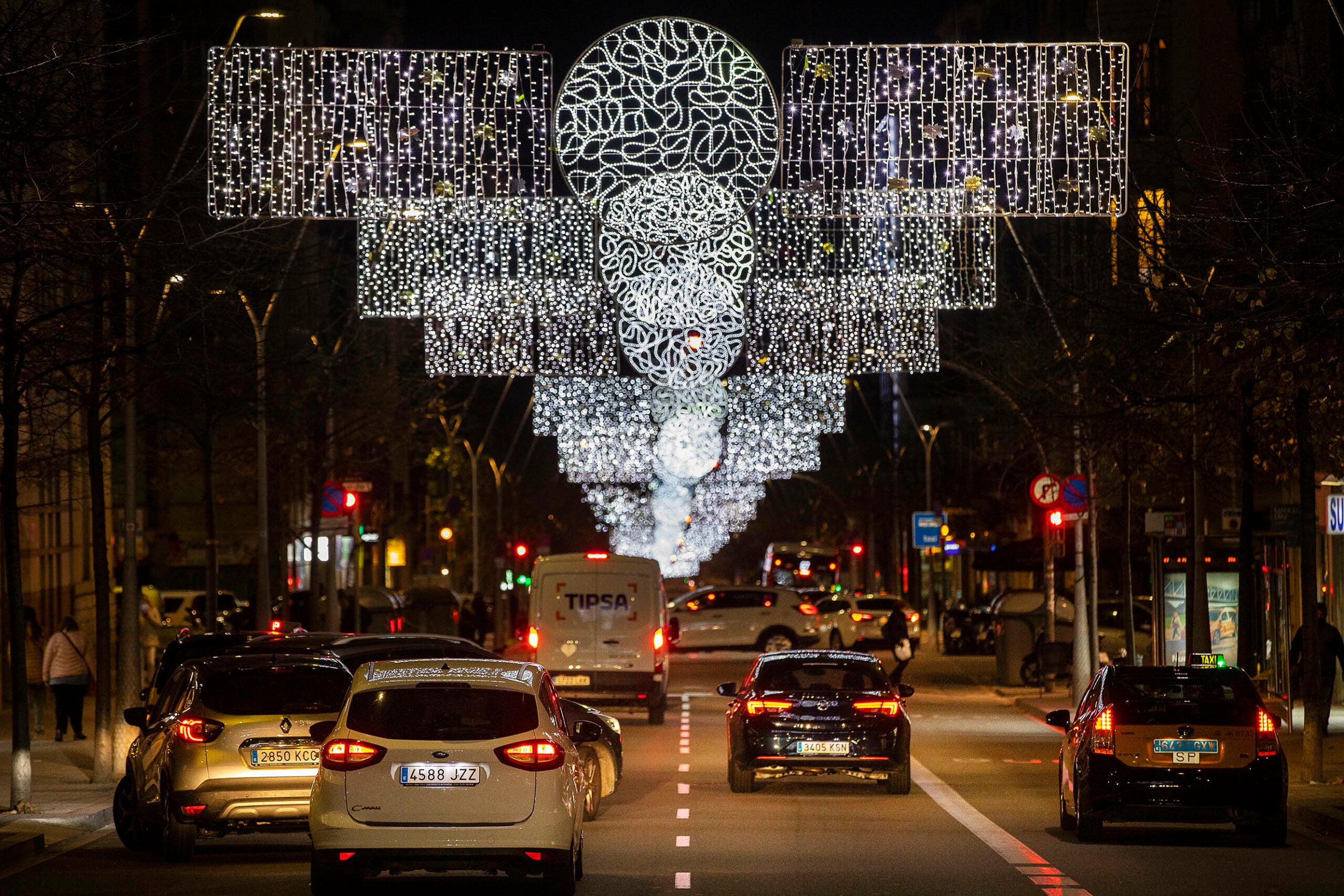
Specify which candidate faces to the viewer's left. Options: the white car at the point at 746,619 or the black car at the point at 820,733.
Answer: the white car

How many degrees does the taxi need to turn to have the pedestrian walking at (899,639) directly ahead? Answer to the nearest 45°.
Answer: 0° — it already faces them

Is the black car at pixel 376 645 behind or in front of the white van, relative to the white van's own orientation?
behind

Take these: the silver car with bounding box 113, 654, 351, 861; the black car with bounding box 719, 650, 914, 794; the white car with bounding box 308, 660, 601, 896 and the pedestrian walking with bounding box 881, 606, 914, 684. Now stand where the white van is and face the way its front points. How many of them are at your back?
3

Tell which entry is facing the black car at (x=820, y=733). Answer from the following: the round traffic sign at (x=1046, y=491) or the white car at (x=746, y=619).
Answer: the round traffic sign

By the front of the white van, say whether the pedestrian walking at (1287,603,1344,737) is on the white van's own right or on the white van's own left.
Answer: on the white van's own right

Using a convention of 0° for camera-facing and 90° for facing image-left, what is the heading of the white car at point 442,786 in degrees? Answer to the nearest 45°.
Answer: approximately 180°

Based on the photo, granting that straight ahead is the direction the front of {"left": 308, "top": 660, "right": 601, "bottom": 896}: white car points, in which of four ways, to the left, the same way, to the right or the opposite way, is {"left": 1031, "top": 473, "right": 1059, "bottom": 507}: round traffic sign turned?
the opposite way

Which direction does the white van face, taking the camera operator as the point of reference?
facing away from the viewer

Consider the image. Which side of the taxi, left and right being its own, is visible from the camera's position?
back

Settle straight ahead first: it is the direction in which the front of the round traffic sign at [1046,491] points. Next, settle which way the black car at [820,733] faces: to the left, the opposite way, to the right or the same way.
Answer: the opposite way

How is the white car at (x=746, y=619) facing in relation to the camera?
to the viewer's left

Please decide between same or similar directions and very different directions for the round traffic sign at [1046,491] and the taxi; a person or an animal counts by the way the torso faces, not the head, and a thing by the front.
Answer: very different directions
